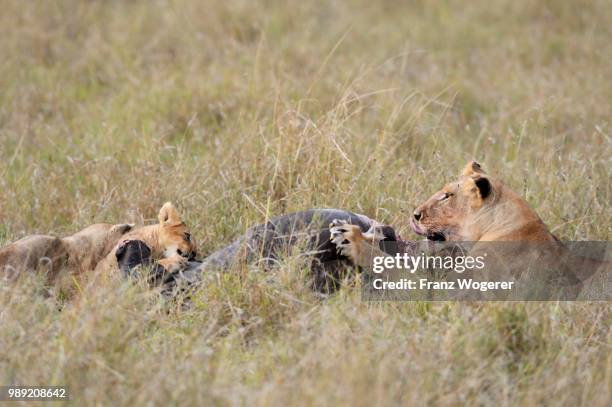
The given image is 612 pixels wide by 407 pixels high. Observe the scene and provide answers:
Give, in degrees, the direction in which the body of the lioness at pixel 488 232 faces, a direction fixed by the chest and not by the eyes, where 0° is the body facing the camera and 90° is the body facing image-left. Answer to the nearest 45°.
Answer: approximately 90°

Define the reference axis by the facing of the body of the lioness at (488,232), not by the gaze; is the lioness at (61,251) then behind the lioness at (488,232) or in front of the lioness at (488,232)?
in front

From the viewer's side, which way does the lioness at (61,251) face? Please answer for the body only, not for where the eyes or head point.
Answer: to the viewer's right

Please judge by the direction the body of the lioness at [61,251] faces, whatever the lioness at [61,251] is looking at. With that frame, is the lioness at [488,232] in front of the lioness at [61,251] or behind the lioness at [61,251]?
in front

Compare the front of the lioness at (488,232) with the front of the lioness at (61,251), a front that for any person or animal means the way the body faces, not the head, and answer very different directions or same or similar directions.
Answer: very different directions

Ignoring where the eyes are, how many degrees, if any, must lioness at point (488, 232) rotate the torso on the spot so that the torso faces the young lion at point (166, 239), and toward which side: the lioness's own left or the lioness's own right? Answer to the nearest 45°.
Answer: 0° — it already faces it

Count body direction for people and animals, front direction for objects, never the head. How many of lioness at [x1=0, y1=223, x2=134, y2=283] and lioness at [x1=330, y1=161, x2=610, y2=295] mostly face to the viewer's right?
1
